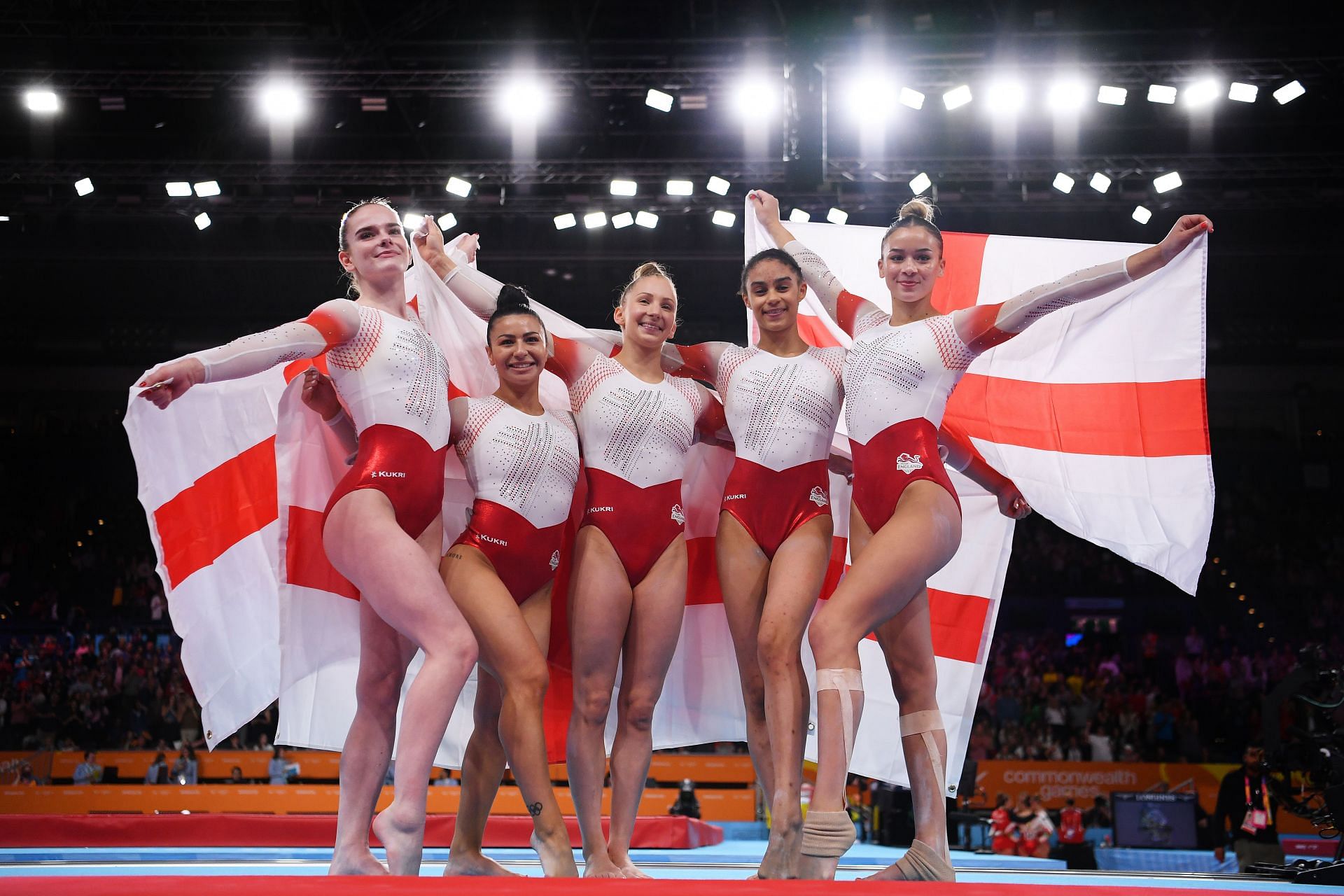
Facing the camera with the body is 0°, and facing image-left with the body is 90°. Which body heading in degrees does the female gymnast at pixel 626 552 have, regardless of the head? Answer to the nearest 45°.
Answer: approximately 0°

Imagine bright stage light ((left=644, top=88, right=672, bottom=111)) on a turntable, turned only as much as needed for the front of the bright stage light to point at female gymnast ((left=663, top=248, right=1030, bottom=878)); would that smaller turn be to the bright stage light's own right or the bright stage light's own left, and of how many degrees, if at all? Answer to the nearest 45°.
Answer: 0° — it already faces them

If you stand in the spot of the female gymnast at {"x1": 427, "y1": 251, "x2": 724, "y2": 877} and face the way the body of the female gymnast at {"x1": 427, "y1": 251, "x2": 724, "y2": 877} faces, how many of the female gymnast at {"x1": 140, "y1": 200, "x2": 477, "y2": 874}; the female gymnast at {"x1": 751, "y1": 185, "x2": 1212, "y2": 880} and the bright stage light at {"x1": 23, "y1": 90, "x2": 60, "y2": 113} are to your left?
1

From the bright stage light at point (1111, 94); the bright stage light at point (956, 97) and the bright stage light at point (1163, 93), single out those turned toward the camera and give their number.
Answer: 3

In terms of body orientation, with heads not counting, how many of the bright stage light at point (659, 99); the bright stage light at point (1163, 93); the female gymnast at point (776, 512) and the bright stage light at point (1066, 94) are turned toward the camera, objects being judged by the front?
4

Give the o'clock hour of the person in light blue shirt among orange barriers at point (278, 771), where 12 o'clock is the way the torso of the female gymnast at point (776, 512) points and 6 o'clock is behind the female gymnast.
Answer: The person in light blue shirt among orange barriers is roughly at 5 o'clock from the female gymnast.

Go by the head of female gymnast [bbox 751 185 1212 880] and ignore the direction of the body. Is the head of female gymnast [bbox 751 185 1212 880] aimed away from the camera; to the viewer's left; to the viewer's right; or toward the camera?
toward the camera

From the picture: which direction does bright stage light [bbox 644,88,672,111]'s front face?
toward the camera

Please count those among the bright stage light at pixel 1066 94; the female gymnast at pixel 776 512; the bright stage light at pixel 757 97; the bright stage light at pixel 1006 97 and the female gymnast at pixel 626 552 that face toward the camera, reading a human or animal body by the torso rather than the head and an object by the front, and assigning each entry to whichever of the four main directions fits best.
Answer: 5

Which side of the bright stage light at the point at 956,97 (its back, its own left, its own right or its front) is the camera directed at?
front

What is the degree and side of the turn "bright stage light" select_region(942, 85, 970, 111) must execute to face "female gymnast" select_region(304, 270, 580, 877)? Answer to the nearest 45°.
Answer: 0° — it already faces them

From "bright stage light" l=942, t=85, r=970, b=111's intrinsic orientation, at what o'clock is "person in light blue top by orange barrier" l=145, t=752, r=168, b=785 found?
The person in light blue top by orange barrier is roughly at 3 o'clock from the bright stage light.

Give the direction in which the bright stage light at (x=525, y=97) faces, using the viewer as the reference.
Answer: facing the viewer

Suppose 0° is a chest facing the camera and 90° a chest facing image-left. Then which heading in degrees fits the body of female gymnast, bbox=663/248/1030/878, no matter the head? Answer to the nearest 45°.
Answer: approximately 0°

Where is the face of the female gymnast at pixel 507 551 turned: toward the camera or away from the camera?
toward the camera

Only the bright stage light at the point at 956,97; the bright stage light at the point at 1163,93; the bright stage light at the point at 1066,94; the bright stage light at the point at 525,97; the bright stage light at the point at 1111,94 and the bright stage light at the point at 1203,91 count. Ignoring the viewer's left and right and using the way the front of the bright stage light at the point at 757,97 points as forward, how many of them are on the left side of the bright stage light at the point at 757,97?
5
